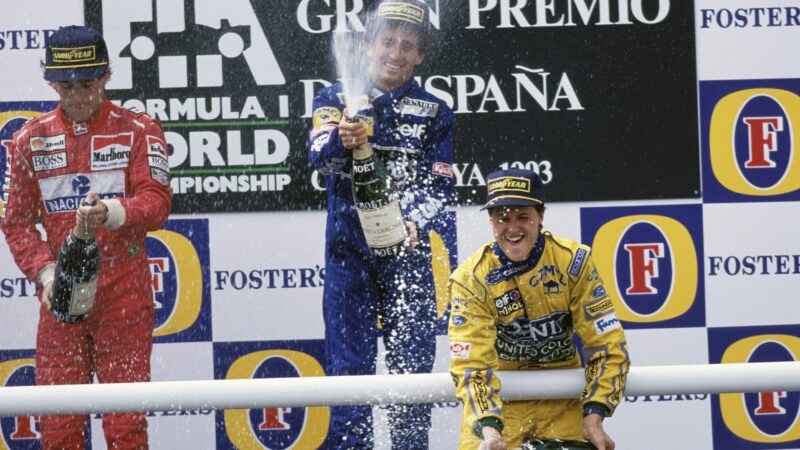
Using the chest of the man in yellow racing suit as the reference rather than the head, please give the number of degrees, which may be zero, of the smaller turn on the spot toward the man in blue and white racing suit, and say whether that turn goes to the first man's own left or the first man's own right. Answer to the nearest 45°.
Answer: approximately 135° to the first man's own right

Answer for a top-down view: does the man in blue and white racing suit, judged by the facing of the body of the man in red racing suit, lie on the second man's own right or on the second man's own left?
on the second man's own left

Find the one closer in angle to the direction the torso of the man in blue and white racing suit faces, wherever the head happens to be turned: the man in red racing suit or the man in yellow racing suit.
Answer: the man in yellow racing suit

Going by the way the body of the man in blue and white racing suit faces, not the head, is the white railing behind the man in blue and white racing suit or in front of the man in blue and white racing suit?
in front
